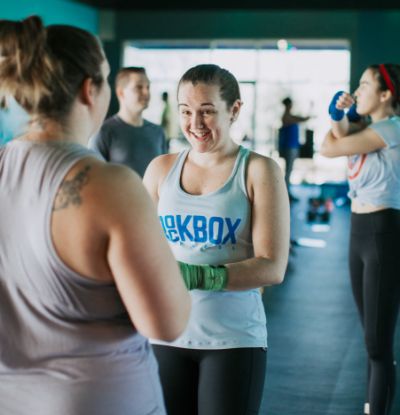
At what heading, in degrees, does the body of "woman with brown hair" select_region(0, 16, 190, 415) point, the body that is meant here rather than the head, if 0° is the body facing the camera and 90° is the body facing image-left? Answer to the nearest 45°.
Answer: approximately 225°

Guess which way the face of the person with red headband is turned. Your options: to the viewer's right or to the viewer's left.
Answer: to the viewer's left

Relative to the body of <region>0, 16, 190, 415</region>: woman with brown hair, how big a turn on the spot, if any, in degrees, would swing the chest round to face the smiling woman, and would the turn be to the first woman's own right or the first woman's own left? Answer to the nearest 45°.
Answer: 0° — they already face them

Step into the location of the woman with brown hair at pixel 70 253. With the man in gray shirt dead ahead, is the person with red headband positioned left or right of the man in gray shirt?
right

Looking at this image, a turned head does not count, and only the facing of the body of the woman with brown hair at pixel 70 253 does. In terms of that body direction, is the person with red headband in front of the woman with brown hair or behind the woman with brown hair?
in front

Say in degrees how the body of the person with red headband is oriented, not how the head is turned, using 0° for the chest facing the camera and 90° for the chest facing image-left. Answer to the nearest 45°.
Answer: approximately 45°

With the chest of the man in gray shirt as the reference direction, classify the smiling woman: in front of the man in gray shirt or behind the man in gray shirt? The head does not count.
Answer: in front

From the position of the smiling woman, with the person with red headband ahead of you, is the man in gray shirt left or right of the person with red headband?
left

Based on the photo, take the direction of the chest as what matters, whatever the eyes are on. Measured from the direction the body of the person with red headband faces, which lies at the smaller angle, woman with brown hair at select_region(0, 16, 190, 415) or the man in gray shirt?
the woman with brown hair

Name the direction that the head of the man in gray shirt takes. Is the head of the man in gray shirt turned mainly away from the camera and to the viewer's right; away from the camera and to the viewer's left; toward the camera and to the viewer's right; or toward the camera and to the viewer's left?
toward the camera and to the viewer's right
